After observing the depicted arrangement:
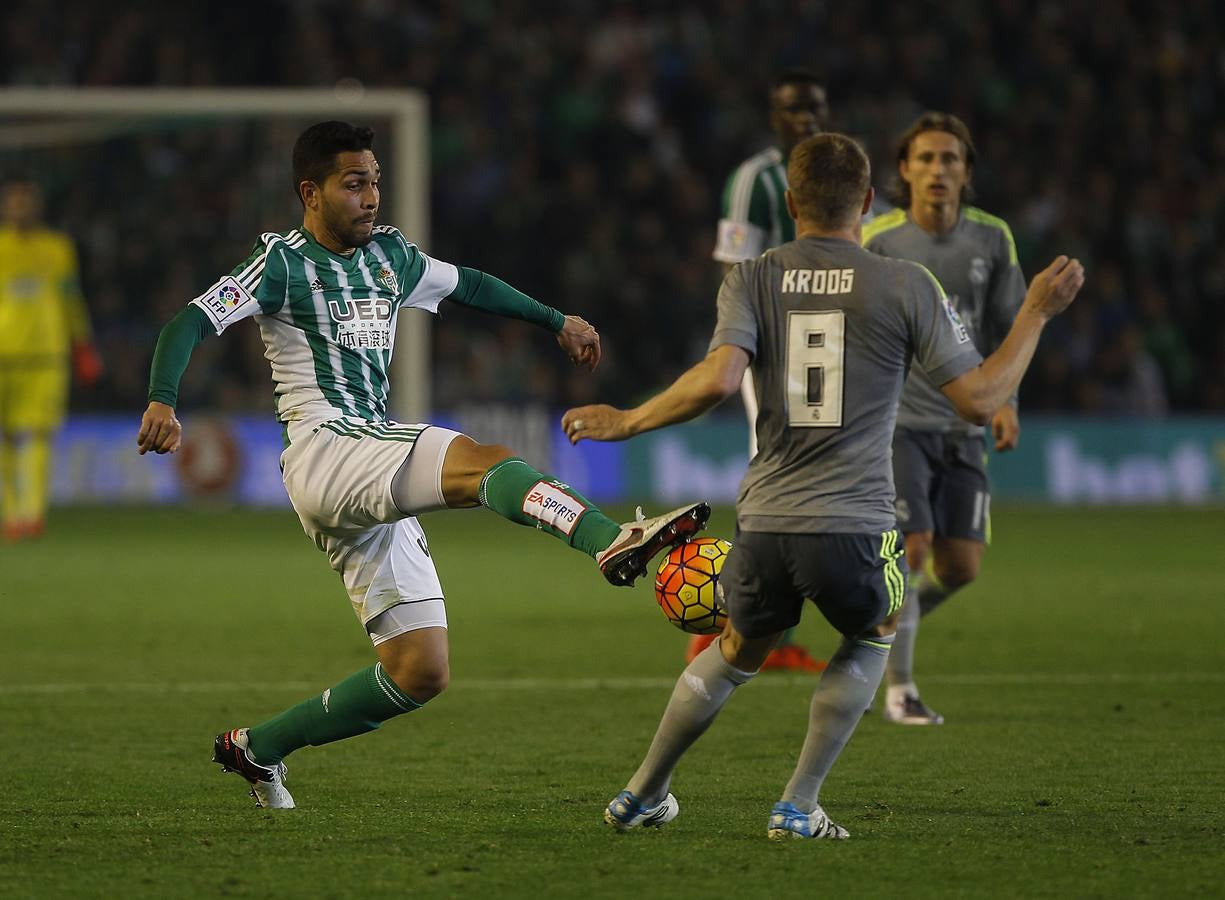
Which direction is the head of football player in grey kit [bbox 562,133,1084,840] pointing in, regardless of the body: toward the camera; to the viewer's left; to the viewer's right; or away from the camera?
away from the camera

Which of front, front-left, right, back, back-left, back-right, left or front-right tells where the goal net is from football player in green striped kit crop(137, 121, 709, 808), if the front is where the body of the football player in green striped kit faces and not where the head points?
back-left

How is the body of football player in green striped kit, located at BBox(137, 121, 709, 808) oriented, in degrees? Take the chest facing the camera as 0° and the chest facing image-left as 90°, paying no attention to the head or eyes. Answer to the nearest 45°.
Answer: approximately 315°

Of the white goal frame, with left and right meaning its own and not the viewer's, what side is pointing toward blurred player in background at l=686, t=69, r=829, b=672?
front

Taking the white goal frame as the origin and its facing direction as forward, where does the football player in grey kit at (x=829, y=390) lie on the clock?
The football player in grey kit is roughly at 12 o'clock from the white goal frame.

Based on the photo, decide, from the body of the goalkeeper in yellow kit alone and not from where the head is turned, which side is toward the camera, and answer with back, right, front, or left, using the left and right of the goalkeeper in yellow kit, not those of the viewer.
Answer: front

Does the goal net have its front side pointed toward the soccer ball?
yes

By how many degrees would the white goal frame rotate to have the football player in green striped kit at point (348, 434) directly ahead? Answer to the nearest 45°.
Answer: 0° — it already faces them

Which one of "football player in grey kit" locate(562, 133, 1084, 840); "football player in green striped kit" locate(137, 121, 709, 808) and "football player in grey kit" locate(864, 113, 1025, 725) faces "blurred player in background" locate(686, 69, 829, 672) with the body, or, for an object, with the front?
"football player in grey kit" locate(562, 133, 1084, 840)

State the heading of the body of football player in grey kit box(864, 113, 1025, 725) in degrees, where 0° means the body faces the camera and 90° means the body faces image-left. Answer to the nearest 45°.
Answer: approximately 0°

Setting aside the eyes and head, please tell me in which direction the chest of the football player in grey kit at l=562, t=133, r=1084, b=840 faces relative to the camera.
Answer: away from the camera

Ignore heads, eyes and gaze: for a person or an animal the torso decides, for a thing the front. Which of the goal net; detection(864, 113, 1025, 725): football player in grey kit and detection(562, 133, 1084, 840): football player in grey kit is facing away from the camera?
detection(562, 133, 1084, 840): football player in grey kit
